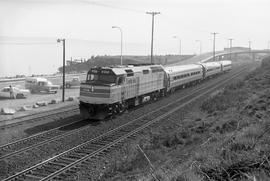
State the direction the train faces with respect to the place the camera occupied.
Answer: facing the viewer and to the left of the viewer

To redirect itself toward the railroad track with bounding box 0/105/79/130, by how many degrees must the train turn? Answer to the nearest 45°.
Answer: approximately 45° to its right

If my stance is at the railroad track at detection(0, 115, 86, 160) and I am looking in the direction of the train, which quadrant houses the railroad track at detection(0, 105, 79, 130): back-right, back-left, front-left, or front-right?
front-left
